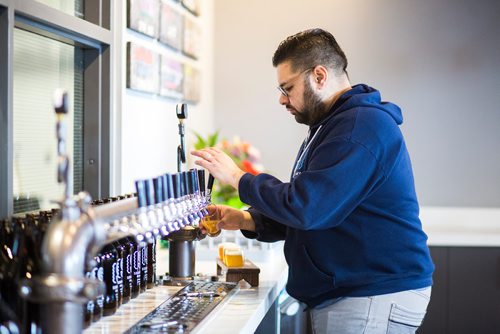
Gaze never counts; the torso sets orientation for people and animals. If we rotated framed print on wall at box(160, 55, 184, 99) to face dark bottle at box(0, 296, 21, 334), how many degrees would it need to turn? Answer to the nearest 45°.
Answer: approximately 45° to its right

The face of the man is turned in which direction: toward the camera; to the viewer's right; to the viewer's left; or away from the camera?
to the viewer's left

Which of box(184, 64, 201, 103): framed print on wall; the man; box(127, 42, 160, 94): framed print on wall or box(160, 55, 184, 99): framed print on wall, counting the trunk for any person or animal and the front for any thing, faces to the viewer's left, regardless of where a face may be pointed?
the man

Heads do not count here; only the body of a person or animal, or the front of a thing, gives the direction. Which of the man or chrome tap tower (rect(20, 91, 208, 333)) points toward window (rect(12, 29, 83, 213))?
the man

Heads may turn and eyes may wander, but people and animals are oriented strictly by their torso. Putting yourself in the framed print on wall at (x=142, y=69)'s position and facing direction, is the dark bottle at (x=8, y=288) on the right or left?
on its right

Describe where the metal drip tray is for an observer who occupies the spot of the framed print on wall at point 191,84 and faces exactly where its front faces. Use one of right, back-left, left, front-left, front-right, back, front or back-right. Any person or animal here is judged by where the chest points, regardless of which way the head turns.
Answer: front-right

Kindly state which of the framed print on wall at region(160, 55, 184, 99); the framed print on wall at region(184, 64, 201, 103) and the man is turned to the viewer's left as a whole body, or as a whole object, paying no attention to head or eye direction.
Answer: the man

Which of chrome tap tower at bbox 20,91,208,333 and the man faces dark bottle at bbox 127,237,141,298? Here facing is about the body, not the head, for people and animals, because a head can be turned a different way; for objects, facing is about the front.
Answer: the man

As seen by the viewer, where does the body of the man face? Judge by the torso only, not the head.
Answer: to the viewer's left
